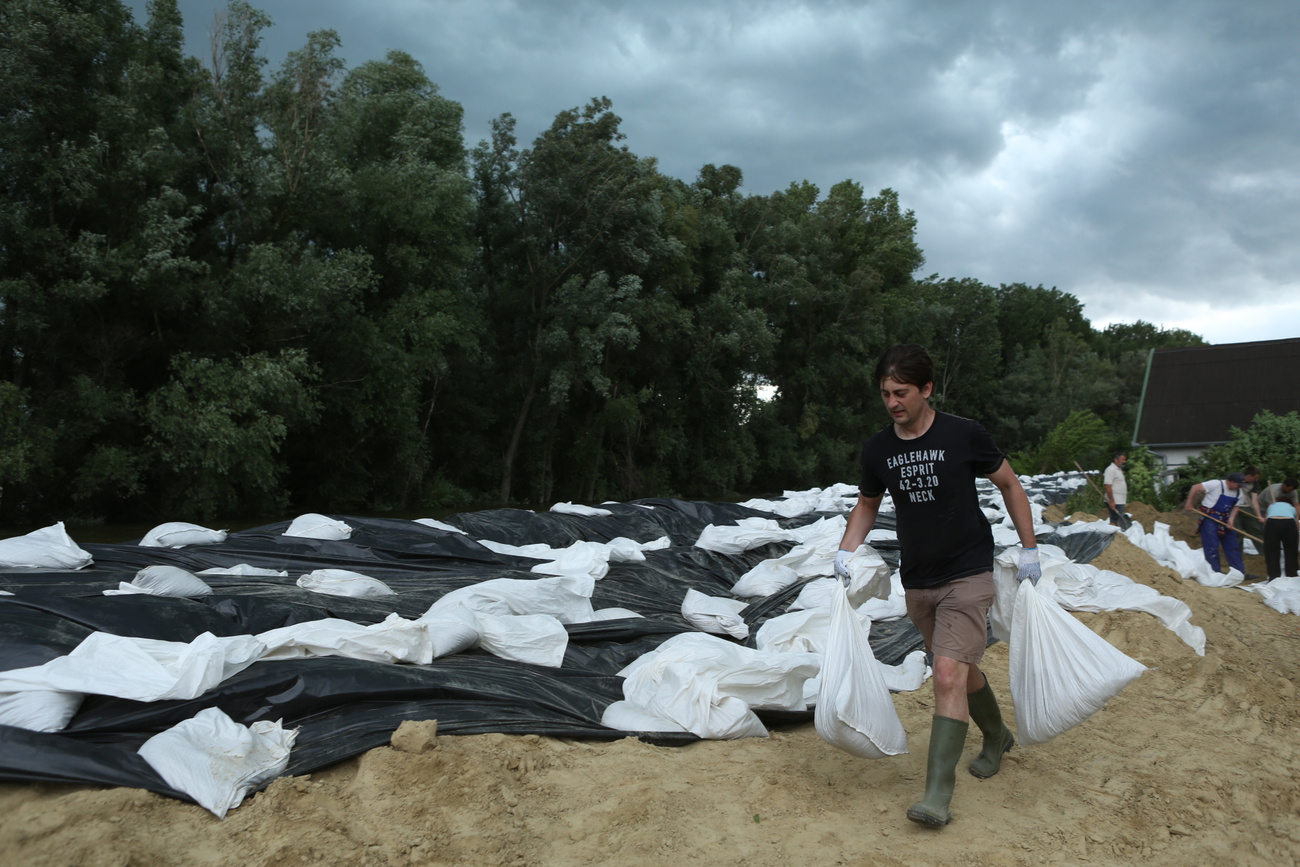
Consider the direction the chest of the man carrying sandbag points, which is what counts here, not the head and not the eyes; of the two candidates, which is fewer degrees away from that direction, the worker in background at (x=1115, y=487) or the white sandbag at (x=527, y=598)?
the white sandbag

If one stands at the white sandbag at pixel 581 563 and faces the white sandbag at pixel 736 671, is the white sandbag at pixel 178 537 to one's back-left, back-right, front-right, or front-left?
back-right

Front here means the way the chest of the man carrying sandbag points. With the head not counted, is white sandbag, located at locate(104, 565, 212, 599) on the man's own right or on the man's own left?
on the man's own right

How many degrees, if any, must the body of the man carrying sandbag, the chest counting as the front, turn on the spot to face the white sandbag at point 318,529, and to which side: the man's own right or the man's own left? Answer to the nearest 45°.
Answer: approximately 90° to the man's own right

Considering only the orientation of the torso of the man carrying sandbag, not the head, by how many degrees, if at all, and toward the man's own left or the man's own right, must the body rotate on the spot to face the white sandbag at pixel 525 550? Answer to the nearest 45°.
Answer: approximately 90° to the man's own right

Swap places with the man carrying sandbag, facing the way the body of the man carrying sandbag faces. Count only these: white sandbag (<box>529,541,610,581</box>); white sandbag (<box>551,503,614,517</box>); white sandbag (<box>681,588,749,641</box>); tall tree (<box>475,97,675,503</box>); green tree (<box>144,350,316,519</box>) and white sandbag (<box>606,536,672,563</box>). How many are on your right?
6

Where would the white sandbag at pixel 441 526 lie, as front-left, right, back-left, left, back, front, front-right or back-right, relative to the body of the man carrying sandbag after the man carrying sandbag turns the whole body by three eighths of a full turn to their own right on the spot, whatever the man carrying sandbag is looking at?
front-left

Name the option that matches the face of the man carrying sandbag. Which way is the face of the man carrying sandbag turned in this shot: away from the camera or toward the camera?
toward the camera
